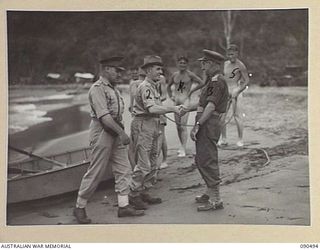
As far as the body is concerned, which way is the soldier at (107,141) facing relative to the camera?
to the viewer's right

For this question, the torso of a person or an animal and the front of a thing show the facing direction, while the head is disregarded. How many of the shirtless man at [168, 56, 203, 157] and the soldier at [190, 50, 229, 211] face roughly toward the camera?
1

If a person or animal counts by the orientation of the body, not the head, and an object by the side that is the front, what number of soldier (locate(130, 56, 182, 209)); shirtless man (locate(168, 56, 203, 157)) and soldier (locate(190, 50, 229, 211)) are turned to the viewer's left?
1

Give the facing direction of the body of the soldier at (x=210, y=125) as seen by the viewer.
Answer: to the viewer's left

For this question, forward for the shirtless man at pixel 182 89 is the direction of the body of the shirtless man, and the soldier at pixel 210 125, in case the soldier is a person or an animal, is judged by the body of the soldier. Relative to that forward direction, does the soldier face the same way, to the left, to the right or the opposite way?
to the right

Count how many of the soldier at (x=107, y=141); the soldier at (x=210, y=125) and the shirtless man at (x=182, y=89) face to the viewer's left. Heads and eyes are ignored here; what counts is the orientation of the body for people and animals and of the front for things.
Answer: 1

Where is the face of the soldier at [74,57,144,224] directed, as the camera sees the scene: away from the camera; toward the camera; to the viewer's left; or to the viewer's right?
to the viewer's right

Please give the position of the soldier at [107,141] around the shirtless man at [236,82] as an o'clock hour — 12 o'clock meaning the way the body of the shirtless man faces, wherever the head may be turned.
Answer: The soldier is roughly at 1 o'clock from the shirtless man.
